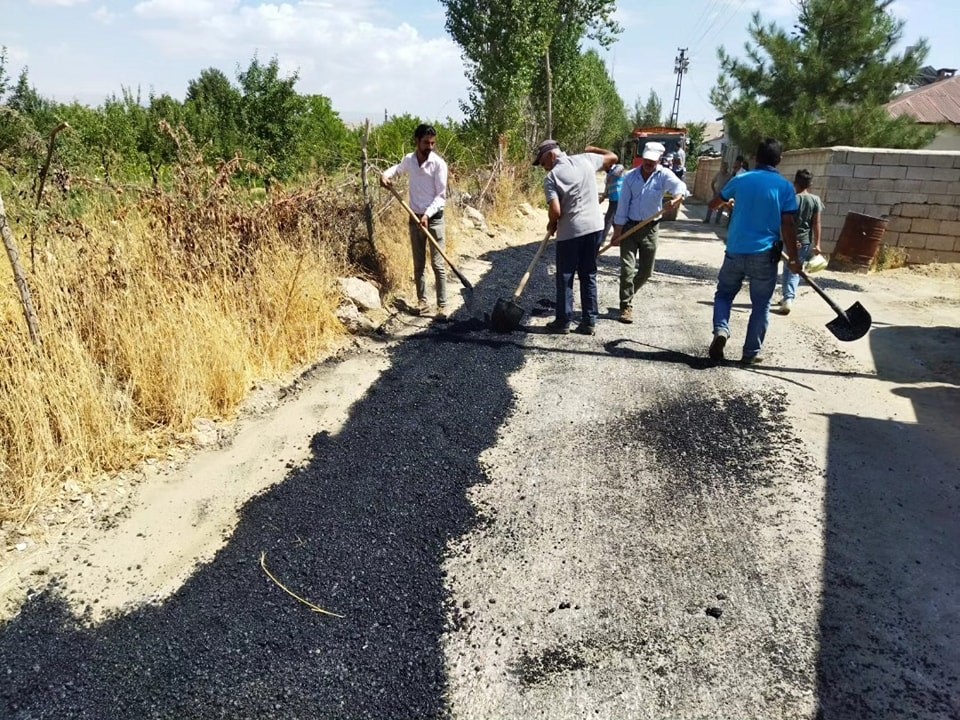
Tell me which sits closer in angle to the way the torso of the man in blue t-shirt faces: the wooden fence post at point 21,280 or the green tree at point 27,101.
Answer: the green tree

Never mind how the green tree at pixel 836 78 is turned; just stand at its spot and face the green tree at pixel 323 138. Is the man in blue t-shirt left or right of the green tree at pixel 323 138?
left

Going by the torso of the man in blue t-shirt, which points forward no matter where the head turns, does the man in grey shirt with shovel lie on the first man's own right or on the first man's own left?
on the first man's own left

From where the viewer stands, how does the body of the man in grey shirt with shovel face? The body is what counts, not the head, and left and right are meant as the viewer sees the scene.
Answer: facing away from the viewer and to the left of the viewer

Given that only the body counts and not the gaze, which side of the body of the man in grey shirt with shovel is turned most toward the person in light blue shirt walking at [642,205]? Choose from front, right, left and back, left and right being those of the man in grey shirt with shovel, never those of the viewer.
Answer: right

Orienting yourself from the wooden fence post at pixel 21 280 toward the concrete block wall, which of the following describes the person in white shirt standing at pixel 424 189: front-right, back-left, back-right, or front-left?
front-left

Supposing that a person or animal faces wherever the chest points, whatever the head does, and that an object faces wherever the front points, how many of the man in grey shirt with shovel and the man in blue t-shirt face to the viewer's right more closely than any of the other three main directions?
0

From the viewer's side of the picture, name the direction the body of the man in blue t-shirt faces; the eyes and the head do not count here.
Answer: away from the camera

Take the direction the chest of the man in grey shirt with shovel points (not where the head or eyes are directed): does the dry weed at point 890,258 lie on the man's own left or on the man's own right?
on the man's own right

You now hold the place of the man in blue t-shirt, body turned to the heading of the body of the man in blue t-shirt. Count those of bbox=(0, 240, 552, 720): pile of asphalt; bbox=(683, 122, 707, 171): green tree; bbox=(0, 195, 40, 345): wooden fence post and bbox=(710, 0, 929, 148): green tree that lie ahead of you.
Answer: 2

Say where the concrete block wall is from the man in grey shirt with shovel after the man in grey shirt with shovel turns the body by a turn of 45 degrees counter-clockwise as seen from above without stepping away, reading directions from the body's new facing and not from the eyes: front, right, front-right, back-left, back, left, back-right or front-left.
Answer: back-right

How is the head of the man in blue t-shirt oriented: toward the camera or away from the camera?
away from the camera

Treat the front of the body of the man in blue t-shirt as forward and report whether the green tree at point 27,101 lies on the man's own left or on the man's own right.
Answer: on the man's own left

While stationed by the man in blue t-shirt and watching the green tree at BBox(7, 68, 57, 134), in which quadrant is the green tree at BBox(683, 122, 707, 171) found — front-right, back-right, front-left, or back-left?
front-right
